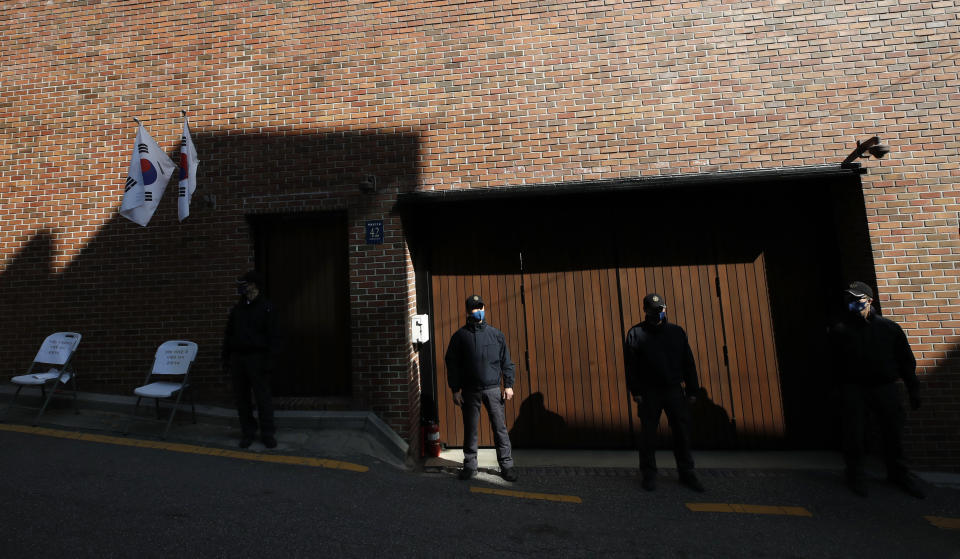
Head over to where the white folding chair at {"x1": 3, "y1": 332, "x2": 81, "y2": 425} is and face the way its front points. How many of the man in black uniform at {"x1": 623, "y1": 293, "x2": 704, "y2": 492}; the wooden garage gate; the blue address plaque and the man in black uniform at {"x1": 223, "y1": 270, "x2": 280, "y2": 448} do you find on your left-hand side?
4

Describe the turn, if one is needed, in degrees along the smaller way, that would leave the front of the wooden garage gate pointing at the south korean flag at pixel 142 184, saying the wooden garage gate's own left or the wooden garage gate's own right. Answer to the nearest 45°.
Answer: approximately 45° to the wooden garage gate's own right

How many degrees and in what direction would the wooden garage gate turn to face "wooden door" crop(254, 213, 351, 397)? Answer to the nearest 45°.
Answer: approximately 90° to its right

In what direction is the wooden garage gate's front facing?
toward the camera

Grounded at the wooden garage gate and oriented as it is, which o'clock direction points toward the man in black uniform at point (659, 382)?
The man in black uniform is roughly at 11 o'clock from the wooden garage gate.

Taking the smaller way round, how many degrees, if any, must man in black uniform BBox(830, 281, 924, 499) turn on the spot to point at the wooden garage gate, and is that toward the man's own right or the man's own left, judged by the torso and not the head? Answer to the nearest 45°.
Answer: approximately 90° to the man's own right

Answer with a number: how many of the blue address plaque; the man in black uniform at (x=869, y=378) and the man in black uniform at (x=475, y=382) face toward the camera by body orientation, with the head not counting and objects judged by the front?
3

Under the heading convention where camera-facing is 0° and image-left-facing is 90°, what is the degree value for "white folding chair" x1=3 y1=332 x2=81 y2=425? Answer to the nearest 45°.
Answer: approximately 45°

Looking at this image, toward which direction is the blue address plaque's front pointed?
toward the camera

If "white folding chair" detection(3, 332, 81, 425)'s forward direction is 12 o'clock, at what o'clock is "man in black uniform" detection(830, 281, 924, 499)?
The man in black uniform is roughly at 9 o'clock from the white folding chair.

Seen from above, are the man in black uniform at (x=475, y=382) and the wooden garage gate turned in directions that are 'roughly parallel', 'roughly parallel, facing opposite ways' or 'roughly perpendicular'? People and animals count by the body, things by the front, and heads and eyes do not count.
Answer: roughly parallel

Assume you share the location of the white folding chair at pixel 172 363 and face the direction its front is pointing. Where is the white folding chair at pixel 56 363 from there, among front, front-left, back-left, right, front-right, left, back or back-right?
right

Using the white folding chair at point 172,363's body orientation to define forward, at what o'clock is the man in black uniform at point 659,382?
The man in black uniform is roughly at 9 o'clock from the white folding chair.

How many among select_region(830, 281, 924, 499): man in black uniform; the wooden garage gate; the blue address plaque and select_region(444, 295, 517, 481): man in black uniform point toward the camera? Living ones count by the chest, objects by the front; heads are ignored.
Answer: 4

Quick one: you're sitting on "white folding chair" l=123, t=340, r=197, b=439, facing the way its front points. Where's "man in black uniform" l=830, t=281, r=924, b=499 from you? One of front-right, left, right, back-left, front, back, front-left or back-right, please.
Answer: left

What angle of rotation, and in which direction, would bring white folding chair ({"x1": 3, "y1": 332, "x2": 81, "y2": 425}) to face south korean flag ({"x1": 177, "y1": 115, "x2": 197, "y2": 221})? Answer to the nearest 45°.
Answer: approximately 90° to its left

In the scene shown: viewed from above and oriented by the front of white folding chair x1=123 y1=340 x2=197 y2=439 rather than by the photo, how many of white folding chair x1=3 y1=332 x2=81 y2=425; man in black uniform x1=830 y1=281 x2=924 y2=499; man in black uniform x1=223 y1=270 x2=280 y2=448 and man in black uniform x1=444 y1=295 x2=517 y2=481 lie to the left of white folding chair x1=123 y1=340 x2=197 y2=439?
3
